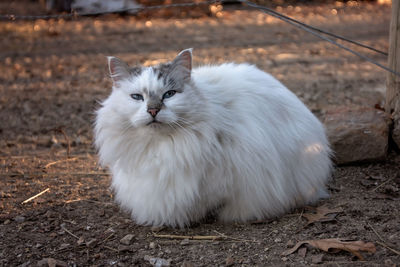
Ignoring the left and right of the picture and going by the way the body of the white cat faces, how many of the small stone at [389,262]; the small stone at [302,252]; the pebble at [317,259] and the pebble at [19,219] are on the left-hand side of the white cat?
3

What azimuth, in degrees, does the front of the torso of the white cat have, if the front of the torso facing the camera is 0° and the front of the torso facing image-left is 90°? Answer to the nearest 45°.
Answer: approximately 45°

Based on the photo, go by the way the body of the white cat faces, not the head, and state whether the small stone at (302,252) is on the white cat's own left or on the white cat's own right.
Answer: on the white cat's own left

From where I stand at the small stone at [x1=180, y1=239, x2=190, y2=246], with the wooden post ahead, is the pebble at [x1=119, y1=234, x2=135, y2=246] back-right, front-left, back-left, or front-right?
back-left

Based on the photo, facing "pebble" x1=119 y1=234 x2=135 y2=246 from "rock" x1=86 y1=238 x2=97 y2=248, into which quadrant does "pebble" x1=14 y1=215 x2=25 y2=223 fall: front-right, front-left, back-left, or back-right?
back-left

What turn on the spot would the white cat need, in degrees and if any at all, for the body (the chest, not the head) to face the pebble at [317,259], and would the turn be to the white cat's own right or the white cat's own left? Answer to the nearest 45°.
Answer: approximately 90° to the white cat's own left

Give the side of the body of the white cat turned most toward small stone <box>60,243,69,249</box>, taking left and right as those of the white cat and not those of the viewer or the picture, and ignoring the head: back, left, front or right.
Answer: front
